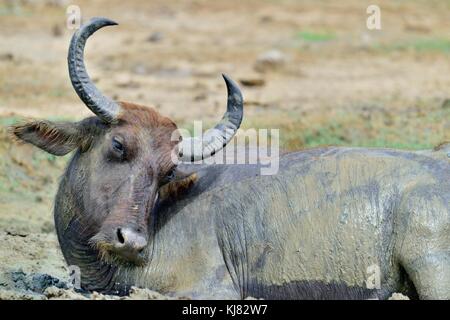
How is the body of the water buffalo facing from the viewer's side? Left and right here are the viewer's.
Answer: facing to the left of the viewer

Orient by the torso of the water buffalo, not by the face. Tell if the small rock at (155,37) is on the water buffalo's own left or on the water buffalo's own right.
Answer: on the water buffalo's own right

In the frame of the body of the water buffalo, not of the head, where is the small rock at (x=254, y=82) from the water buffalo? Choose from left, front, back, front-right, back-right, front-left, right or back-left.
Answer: right

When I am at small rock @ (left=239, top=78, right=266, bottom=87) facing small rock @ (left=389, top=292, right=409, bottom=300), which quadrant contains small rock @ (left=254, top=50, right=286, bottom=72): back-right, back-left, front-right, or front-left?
back-left

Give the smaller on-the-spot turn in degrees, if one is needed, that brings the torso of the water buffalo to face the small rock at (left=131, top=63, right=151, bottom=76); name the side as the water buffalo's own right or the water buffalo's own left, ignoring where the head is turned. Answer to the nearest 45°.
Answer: approximately 90° to the water buffalo's own right

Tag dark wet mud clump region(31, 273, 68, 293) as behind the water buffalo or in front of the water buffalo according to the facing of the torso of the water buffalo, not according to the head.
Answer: in front

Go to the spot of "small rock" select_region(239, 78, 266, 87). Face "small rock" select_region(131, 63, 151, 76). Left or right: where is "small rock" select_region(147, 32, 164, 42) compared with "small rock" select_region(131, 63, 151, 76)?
right

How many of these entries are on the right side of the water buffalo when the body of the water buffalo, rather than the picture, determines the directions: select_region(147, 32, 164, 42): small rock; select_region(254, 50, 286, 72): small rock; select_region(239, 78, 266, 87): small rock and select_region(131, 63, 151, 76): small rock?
4

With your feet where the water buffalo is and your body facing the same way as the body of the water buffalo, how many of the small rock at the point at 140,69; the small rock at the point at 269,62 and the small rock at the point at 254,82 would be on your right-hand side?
3

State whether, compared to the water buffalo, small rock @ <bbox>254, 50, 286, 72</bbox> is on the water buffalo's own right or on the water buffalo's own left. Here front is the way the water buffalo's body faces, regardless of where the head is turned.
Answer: on the water buffalo's own right
